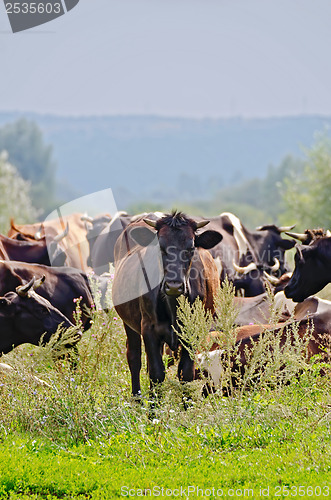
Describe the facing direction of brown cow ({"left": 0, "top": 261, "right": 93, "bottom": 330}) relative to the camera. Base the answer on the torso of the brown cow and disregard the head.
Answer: to the viewer's left

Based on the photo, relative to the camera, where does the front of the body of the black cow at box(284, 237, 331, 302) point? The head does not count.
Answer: to the viewer's left

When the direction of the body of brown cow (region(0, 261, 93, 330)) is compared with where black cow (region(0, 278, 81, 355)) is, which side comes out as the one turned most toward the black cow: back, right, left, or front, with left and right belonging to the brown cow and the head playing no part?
left

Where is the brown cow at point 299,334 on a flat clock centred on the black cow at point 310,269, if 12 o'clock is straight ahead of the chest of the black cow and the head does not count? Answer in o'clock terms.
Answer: The brown cow is roughly at 9 o'clock from the black cow.

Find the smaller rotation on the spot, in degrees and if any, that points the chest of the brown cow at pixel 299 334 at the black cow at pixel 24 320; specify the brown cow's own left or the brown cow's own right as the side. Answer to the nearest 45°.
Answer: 0° — it already faces it

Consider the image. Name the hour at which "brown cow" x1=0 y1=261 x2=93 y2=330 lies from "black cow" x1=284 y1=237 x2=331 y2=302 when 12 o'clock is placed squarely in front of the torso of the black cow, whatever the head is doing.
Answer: The brown cow is roughly at 12 o'clock from the black cow.
